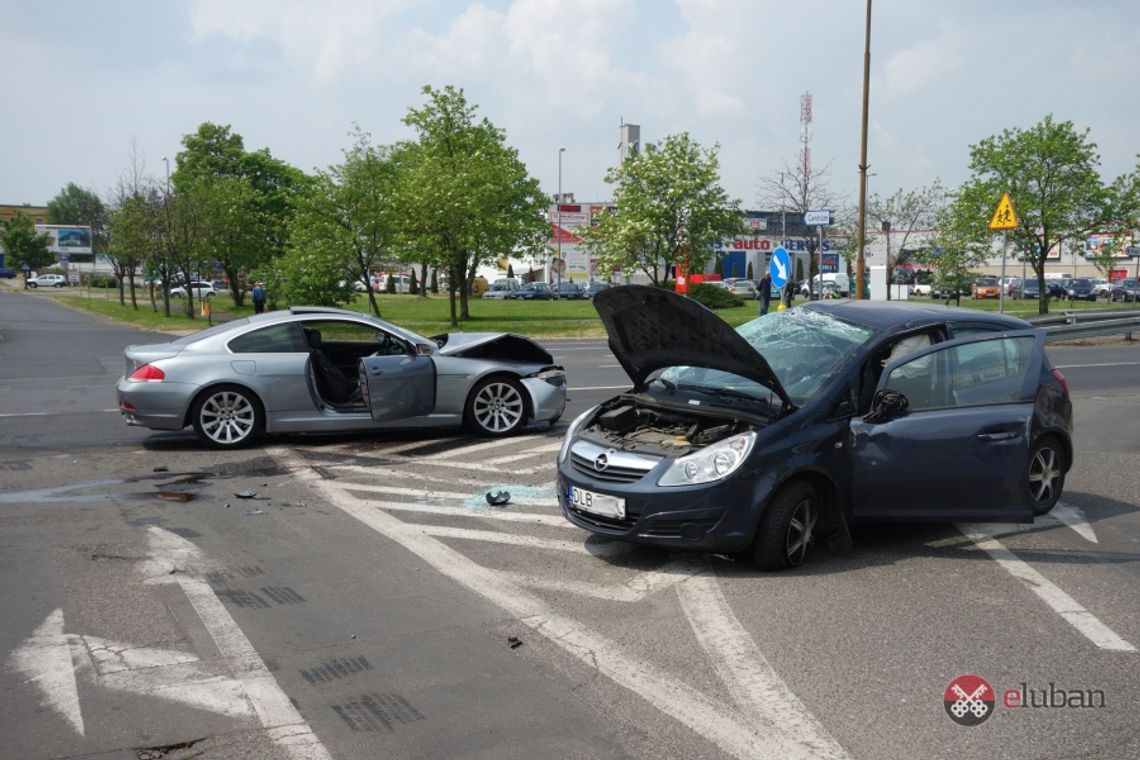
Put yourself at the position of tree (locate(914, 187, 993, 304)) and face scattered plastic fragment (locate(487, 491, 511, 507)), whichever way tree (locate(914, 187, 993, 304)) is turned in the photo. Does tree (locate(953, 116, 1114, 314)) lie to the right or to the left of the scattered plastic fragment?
left

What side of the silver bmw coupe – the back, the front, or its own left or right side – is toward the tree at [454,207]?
left

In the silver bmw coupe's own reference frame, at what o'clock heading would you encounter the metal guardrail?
The metal guardrail is roughly at 11 o'clock from the silver bmw coupe.

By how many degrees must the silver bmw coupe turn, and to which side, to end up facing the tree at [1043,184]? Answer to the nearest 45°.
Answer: approximately 45° to its left

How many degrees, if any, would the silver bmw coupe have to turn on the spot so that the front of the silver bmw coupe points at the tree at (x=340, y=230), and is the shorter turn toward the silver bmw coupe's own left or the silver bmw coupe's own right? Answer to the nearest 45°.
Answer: approximately 90° to the silver bmw coupe's own left

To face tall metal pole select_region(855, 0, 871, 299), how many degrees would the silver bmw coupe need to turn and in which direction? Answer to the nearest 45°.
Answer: approximately 45° to its left

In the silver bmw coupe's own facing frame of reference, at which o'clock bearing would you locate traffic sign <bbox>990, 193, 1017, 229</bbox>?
The traffic sign is roughly at 11 o'clock from the silver bmw coupe.

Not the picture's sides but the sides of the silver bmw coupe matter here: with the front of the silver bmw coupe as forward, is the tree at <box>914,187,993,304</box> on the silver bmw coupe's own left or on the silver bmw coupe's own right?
on the silver bmw coupe's own left

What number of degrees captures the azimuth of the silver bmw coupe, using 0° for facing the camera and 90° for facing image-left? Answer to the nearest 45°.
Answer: approximately 270°

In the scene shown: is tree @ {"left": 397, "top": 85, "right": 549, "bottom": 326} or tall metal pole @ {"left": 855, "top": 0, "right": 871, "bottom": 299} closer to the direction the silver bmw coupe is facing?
the tall metal pole

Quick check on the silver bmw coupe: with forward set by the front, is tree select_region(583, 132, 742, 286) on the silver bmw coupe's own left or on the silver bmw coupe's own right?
on the silver bmw coupe's own left

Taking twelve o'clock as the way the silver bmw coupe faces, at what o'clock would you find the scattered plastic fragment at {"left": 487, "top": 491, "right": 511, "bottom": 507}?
The scattered plastic fragment is roughly at 2 o'clock from the silver bmw coupe.

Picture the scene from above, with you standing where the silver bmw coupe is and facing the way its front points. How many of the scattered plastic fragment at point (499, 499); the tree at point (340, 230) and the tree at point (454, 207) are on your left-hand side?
2
